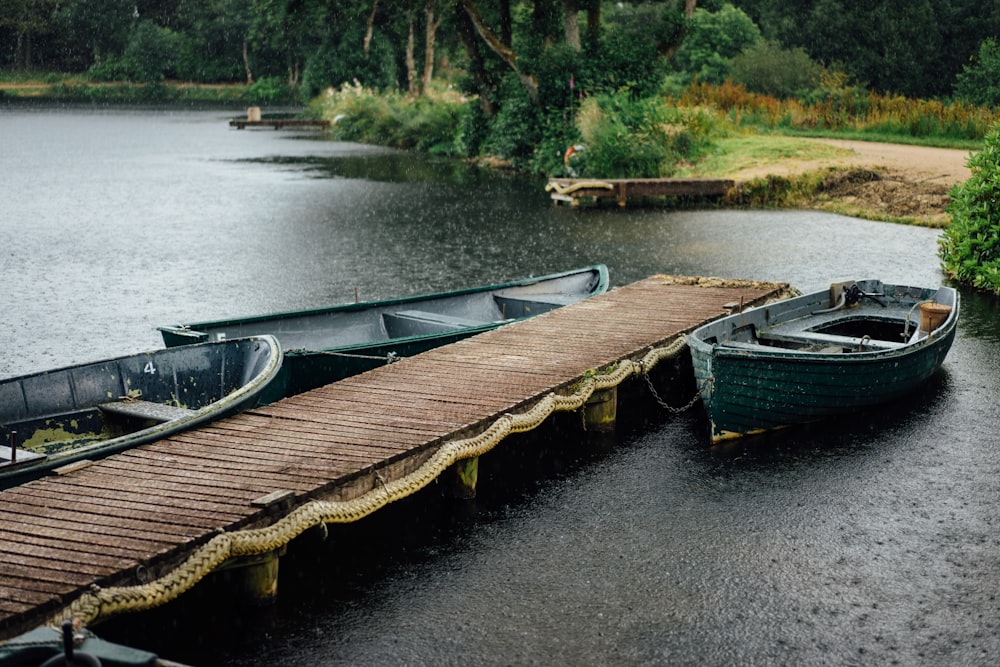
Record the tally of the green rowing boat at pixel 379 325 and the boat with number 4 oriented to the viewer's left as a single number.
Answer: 0

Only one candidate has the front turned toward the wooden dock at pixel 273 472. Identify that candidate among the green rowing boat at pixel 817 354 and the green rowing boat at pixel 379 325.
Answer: the green rowing boat at pixel 817 354

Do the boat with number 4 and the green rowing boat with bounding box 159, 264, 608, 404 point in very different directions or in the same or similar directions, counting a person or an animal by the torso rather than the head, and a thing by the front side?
same or similar directions

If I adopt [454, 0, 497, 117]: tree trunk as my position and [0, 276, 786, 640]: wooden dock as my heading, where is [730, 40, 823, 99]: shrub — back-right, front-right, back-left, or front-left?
back-left

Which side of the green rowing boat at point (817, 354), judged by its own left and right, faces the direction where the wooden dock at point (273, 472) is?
front

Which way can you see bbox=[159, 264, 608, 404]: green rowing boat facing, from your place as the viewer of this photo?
facing away from the viewer and to the right of the viewer

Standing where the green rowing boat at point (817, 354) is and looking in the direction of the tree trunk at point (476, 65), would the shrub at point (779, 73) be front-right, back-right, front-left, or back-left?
front-right

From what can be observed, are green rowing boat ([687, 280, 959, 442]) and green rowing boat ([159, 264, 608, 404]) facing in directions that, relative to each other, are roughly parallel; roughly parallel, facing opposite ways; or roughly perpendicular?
roughly parallel, facing opposite ways

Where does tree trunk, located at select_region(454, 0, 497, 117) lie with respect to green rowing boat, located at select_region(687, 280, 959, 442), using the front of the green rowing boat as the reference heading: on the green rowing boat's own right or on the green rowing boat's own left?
on the green rowing boat's own right

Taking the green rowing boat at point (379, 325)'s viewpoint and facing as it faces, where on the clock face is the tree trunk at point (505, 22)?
The tree trunk is roughly at 11 o'clock from the green rowing boat.

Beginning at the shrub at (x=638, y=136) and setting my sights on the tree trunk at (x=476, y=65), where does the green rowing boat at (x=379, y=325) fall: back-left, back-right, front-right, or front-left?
back-left

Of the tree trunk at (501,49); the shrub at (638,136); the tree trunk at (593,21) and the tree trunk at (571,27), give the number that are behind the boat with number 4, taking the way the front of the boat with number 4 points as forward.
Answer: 0

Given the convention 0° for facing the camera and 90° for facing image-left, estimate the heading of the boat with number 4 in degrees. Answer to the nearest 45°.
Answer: approximately 225°

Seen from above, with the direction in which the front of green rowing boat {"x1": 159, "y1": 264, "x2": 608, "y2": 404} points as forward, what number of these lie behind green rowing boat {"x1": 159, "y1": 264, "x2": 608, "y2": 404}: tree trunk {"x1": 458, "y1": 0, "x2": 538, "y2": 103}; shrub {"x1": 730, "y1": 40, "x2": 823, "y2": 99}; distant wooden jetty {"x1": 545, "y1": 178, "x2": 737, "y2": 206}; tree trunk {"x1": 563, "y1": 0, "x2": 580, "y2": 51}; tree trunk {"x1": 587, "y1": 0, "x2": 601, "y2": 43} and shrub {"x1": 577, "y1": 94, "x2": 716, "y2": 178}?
0

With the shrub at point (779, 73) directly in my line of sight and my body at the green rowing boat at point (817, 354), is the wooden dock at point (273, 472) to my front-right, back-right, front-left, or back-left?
back-left

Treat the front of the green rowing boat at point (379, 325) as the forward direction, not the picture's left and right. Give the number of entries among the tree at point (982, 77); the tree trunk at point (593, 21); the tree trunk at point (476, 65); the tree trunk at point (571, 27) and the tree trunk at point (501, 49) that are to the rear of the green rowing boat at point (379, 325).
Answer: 0
